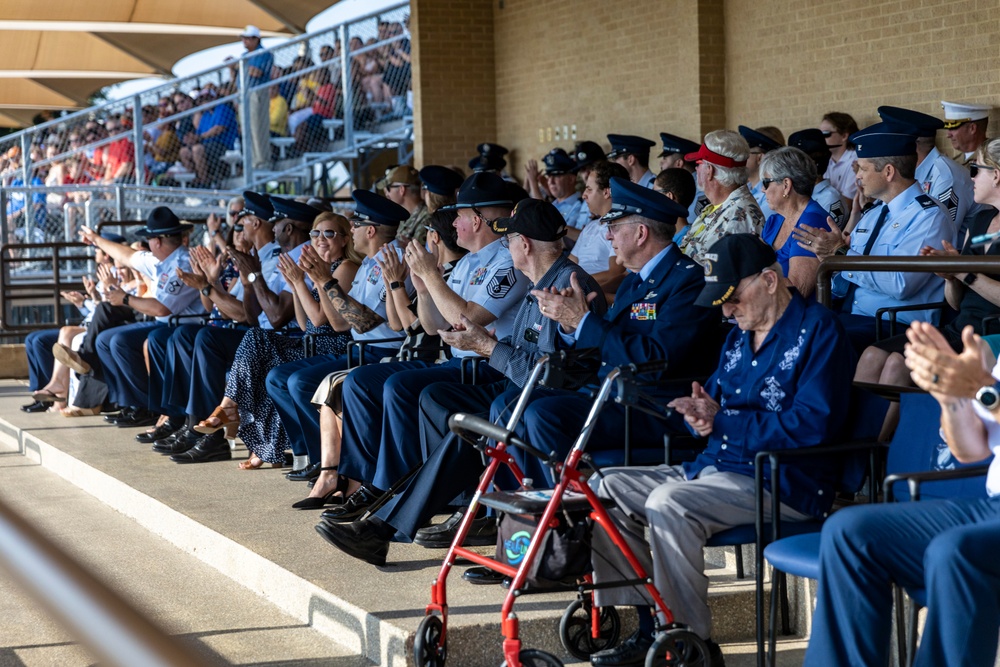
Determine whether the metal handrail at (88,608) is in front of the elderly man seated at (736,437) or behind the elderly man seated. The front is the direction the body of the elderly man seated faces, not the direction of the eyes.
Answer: in front

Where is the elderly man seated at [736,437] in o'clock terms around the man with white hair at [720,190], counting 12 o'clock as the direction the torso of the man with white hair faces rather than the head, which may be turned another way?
The elderly man seated is roughly at 9 o'clock from the man with white hair.

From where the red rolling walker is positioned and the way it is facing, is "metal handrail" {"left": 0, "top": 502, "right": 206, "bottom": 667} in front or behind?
in front

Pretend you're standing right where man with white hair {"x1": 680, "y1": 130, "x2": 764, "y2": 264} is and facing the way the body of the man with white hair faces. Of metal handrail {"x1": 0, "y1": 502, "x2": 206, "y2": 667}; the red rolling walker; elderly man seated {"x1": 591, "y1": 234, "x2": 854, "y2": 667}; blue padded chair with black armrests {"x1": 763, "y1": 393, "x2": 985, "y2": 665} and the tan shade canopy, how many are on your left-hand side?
4

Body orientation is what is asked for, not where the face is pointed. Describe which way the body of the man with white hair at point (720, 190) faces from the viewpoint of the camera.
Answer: to the viewer's left

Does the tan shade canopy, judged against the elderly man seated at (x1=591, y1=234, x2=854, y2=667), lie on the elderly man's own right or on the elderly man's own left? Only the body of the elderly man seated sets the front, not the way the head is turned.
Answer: on the elderly man's own right

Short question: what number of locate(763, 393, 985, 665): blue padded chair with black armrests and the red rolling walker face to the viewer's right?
0

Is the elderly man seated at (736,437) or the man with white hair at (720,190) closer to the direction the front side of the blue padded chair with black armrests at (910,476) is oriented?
the elderly man seated

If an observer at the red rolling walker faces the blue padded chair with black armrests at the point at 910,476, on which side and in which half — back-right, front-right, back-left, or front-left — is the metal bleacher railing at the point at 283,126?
back-left

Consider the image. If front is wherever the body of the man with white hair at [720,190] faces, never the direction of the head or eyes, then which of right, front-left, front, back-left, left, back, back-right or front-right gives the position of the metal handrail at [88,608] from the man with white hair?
left

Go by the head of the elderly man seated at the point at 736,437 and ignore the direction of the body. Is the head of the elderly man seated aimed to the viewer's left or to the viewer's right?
to the viewer's left

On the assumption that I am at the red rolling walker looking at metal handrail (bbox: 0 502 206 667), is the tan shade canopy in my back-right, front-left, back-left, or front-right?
back-right

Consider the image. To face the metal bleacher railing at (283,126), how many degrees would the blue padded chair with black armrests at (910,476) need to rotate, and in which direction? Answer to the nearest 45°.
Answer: approximately 90° to its right

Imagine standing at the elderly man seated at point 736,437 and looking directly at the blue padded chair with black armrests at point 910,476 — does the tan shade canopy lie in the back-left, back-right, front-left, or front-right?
back-left
